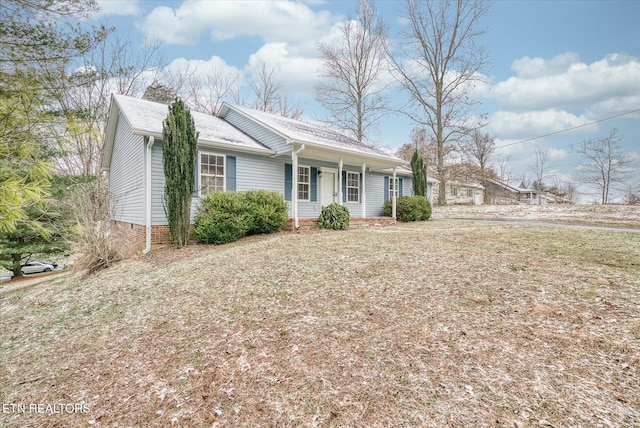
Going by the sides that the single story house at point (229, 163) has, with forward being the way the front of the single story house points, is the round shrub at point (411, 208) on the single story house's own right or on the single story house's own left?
on the single story house's own left

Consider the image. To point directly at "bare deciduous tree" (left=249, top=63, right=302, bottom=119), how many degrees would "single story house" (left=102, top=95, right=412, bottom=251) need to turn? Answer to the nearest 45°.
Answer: approximately 135° to its left

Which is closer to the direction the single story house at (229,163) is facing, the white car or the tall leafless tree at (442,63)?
the tall leafless tree

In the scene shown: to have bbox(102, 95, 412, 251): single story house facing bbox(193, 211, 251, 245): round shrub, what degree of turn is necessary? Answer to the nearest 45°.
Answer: approximately 45° to its right

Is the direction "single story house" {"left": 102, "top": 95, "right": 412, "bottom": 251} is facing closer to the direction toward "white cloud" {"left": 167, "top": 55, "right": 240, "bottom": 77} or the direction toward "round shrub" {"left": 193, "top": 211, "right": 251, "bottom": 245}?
the round shrub

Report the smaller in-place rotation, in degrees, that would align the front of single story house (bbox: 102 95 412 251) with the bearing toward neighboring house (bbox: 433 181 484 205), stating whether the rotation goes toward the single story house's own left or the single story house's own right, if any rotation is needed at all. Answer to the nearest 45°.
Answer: approximately 90° to the single story house's own left

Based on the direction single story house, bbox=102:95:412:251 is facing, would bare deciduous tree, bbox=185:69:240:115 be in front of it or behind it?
behind

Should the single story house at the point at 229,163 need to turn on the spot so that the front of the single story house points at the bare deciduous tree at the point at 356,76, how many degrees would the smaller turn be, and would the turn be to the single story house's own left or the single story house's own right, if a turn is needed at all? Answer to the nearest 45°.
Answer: approximately 90° to the single story house's own left

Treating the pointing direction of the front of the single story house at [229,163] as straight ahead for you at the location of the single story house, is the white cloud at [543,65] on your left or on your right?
on your left

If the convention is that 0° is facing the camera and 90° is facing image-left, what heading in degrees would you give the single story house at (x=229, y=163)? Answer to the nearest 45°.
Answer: approximately 315°

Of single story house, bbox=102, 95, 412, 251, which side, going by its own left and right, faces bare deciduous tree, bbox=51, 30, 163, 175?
back

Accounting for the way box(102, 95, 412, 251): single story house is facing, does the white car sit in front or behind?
behind

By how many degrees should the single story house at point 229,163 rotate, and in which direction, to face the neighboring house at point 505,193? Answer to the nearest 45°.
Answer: approximately 90° to its left
